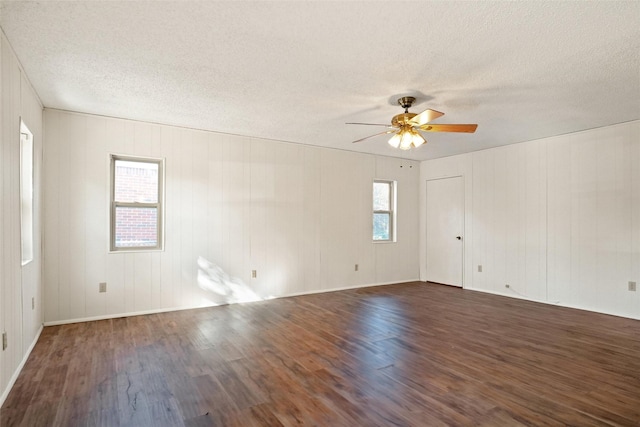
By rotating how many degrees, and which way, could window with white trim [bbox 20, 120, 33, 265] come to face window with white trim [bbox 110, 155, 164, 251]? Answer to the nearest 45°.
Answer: approximately 45° to its left

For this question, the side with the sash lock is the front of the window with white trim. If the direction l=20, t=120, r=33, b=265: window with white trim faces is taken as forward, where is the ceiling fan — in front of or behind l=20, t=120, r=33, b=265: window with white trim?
in front

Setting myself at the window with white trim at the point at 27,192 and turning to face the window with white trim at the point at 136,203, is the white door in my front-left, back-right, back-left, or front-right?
front-right

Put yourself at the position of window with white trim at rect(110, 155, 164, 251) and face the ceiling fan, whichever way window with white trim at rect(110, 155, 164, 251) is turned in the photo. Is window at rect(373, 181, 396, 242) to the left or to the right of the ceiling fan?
left

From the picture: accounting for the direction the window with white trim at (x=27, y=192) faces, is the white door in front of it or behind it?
in front

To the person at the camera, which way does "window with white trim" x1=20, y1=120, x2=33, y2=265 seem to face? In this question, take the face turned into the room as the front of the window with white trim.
facing to the right of the viewer

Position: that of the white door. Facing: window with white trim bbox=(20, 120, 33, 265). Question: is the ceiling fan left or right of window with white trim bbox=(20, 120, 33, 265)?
left

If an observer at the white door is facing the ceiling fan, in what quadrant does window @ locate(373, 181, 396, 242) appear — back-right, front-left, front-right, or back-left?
front-right

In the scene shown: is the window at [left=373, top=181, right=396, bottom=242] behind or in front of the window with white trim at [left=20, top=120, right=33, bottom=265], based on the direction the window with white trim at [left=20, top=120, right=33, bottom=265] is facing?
in front

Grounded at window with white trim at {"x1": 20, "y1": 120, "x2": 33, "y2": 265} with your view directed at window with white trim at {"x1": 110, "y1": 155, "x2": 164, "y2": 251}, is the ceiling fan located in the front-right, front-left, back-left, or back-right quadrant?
front-right
